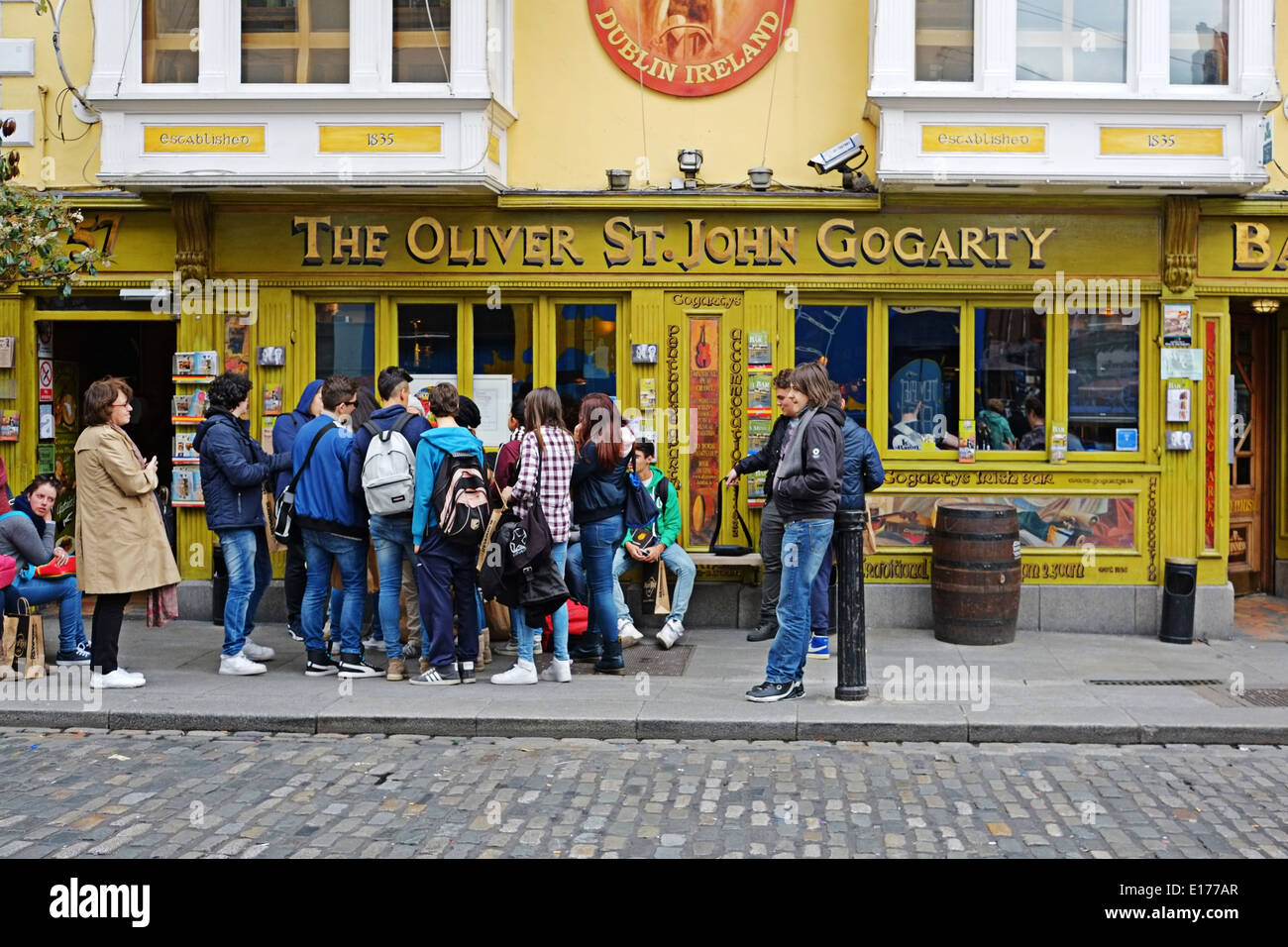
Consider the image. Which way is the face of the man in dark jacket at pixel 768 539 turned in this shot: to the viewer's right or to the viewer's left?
to the viewer's left

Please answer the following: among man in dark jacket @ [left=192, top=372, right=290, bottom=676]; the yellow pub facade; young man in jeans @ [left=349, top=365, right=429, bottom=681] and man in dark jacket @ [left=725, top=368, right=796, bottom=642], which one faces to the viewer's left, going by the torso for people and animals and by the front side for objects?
man in dark jacket @ [left=725, top=368, right=796, bottom=642]

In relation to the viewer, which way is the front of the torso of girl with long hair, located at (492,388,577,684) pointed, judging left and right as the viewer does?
facing away from the viewer and to the left of the viewer

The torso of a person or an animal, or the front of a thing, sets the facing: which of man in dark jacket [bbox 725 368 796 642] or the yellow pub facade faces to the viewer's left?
the man in dark jacket

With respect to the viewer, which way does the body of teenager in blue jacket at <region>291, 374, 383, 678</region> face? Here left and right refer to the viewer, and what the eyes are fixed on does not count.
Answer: facing away from the viewer and to the right of the viewer

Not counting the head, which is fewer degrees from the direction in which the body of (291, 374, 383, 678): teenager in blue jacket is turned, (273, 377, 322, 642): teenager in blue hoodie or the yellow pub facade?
the yellow pub facade

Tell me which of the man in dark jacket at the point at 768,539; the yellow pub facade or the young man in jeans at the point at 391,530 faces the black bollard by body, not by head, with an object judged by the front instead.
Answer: the yellow pub facade

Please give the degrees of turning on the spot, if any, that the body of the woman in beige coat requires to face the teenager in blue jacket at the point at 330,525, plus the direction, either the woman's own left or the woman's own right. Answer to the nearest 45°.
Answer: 0° — they already face them

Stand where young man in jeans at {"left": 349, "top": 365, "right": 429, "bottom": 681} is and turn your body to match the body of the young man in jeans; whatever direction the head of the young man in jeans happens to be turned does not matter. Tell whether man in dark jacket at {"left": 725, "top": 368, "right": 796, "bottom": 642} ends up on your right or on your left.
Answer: on your right

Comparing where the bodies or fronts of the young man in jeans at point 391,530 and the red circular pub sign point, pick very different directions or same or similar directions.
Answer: very different directions

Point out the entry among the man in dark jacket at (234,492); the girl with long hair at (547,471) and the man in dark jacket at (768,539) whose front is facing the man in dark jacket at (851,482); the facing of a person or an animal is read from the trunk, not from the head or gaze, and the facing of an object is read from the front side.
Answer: the man in dark jacket at (234,492)

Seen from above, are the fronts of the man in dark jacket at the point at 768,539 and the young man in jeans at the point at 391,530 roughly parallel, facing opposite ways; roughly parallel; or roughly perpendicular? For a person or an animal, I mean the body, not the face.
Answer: roughly perpendicular

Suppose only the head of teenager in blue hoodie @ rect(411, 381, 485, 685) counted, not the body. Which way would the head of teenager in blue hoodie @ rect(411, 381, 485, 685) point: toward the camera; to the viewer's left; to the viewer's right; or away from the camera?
away from the camera
